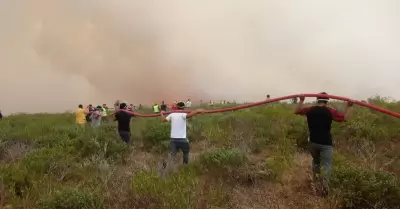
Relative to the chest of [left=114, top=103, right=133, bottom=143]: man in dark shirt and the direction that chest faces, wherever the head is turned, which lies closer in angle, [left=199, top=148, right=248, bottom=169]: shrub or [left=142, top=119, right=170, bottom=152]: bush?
the bush

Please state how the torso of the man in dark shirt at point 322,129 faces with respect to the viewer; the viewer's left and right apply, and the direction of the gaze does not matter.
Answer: facing away from the viewer

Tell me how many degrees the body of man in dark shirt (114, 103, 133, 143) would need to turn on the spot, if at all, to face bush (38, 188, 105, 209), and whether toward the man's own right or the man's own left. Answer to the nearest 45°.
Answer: approximately 180°

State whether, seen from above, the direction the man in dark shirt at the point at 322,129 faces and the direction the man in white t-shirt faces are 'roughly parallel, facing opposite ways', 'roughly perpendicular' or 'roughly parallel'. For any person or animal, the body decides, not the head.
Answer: roughly parallel

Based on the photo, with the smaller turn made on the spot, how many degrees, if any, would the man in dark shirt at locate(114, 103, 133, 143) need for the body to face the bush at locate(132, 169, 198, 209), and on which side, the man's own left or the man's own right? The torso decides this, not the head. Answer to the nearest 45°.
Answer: approximately 180°

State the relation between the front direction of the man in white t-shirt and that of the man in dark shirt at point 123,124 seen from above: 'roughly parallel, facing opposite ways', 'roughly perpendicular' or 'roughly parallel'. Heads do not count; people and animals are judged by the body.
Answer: roughly parallel

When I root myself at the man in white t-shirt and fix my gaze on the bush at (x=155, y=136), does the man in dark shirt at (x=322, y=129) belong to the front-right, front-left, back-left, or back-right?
back-right

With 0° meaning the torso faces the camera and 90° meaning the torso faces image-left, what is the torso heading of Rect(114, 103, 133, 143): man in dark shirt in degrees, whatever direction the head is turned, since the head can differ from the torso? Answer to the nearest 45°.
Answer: approximately 180°

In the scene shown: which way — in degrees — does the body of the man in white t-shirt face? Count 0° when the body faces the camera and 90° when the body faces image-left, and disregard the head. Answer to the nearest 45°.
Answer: approximately 180°

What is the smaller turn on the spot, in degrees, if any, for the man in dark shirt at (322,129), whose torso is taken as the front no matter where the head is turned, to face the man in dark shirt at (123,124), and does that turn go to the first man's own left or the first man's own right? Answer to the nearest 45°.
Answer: approximately 45° to the first man's own left

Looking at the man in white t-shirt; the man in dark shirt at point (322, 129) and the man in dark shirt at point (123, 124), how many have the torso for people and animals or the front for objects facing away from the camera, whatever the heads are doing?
3
